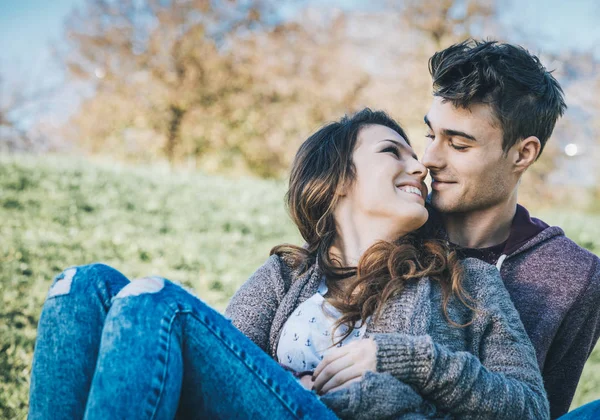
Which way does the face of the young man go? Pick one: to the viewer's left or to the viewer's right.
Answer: to the viewer's left

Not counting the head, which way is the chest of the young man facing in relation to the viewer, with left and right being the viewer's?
facing the viewer and to the left of the viewer

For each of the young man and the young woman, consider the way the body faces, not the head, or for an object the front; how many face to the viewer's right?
0
